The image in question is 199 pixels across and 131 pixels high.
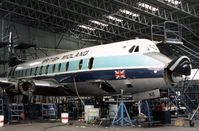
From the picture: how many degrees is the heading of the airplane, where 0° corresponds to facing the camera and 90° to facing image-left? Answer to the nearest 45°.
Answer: approximately 315°

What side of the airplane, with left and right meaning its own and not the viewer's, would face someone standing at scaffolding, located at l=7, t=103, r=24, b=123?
back

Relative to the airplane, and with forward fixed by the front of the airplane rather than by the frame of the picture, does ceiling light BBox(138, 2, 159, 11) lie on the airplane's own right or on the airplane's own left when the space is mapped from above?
on the airplane's own left
